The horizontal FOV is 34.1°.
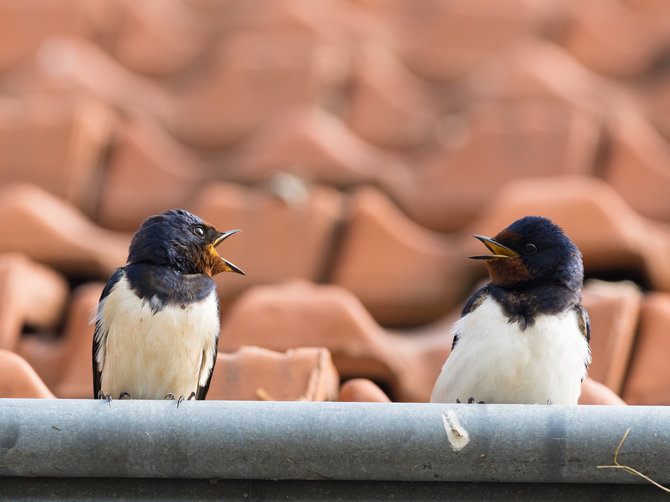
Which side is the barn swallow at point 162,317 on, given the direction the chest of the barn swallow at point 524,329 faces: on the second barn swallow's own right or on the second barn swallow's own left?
on the second barn swallow's own right

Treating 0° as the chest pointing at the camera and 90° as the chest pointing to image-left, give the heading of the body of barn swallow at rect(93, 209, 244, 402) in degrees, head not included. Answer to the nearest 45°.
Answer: approximately 0°

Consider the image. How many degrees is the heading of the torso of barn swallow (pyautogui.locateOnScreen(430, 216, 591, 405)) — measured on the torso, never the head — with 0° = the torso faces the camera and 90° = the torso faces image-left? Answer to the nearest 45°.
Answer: approximately 0°

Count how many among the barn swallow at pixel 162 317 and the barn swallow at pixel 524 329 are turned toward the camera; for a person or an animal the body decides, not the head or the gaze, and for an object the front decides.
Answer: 2

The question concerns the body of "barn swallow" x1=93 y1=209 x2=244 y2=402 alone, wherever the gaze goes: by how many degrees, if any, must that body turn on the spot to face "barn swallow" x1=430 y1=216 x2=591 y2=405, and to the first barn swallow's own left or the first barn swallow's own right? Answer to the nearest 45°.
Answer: approximately 90° to the first barn swallow's own left
